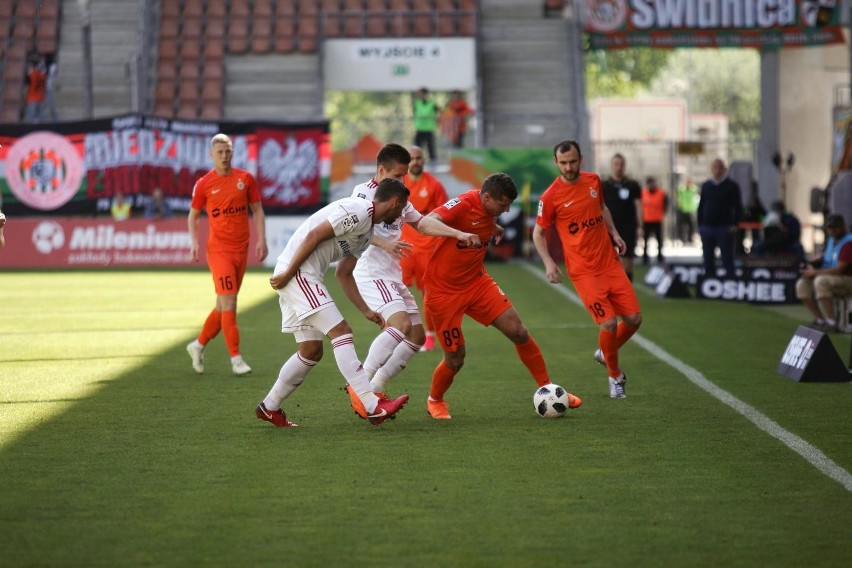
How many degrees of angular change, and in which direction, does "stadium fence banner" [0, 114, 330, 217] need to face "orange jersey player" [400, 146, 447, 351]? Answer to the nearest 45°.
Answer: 0° — it already faces them

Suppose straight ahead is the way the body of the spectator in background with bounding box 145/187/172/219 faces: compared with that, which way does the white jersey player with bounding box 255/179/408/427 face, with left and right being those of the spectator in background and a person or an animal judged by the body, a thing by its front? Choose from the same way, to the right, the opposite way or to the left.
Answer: to the left

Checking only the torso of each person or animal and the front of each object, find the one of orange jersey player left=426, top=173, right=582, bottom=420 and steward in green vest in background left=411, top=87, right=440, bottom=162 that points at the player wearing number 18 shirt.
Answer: the steward in green vest in background

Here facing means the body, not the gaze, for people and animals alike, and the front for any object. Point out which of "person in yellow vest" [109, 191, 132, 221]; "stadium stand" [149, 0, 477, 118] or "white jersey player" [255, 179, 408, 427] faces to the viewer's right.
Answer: the white jersey player

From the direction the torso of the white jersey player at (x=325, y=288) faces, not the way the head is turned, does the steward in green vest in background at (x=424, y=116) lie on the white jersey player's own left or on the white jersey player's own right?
on the white jersey player's own left

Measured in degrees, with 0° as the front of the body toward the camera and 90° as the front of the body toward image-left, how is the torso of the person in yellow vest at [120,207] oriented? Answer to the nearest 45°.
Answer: approximately 0°

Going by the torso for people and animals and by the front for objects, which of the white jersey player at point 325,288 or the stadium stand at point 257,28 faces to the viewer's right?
the white jersey player

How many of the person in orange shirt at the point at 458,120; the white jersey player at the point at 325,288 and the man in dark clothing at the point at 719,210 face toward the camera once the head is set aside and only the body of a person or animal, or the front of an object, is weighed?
2

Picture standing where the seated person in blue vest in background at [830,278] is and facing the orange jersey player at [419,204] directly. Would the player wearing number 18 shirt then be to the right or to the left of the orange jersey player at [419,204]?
left

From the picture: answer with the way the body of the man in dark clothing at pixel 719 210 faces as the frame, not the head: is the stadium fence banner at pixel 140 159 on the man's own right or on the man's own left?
on the man's own right

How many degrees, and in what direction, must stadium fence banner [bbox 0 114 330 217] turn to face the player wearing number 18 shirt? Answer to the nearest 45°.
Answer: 0° — it already faces them

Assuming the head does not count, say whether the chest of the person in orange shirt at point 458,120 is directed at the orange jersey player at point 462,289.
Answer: yes
